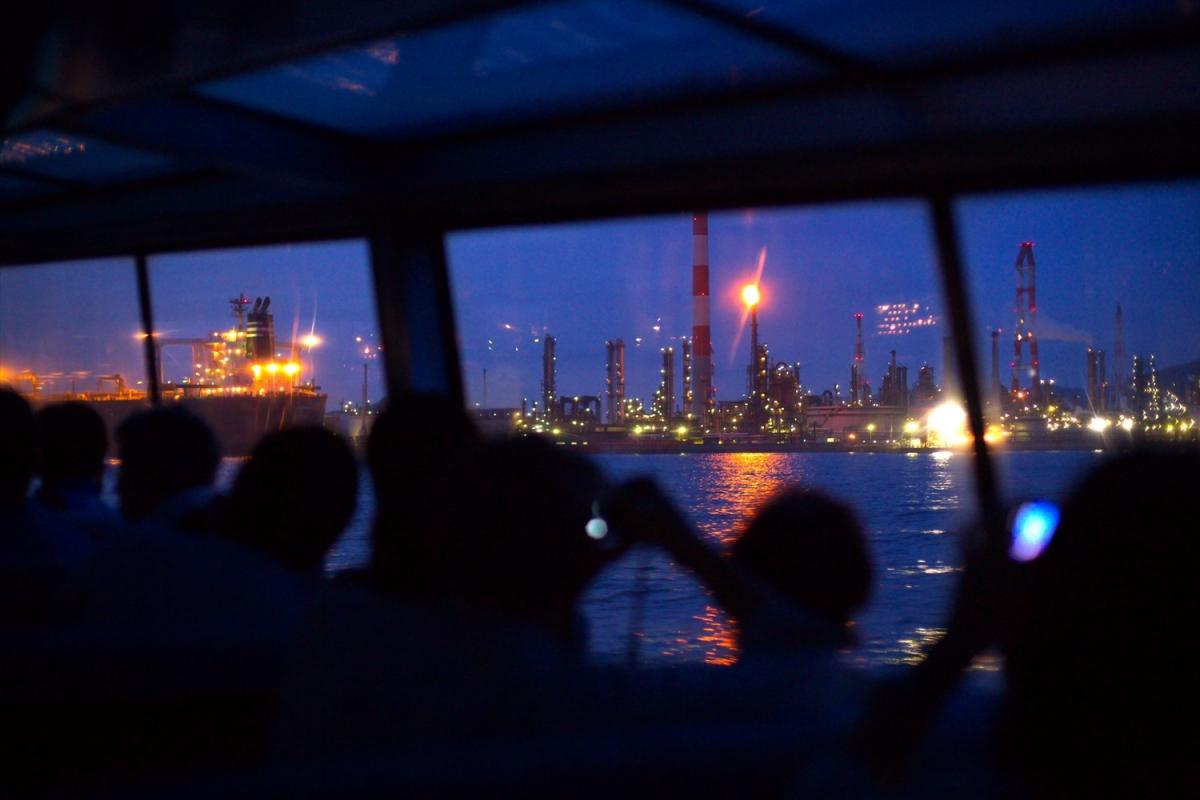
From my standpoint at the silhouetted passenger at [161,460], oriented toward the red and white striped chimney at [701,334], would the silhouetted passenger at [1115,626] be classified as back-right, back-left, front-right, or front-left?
back-right

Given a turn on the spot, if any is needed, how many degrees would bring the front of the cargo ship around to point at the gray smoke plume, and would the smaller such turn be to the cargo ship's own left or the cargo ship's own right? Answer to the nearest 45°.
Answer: approximately 180°

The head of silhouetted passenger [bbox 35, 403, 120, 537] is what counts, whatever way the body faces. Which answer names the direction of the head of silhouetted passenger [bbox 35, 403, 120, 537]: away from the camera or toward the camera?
away from the camera

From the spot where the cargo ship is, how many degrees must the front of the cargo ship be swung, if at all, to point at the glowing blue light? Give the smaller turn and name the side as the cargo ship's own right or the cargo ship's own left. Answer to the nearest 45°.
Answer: approximately 135° to the cargo ship's own left

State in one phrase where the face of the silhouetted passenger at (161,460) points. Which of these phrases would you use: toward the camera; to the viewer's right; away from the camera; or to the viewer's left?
away from the camera

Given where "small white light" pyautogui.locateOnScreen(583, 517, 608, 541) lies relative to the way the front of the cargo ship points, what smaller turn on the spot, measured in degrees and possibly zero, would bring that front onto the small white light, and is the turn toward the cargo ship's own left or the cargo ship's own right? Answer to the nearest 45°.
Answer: approximately 135° to the cargo ship's own left

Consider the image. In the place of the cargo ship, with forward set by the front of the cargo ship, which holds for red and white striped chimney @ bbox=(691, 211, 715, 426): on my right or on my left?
on my right

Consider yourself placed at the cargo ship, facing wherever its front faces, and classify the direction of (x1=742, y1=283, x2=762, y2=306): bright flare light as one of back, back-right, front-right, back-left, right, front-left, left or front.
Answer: back

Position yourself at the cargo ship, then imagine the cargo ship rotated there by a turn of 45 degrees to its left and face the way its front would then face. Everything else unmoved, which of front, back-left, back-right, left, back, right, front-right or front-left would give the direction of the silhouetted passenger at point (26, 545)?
left

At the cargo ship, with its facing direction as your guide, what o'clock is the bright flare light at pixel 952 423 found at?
The bright flare light is roughly at 5 o'clock from the cargo ship.

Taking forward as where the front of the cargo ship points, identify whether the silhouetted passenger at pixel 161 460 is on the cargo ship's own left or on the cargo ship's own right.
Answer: on the cargo ship's own left

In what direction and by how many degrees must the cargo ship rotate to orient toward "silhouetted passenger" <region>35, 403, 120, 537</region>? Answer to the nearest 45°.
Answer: approximately 135° to its left

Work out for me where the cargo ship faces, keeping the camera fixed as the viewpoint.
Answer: facing away from the viewer and to the left of the viewer
